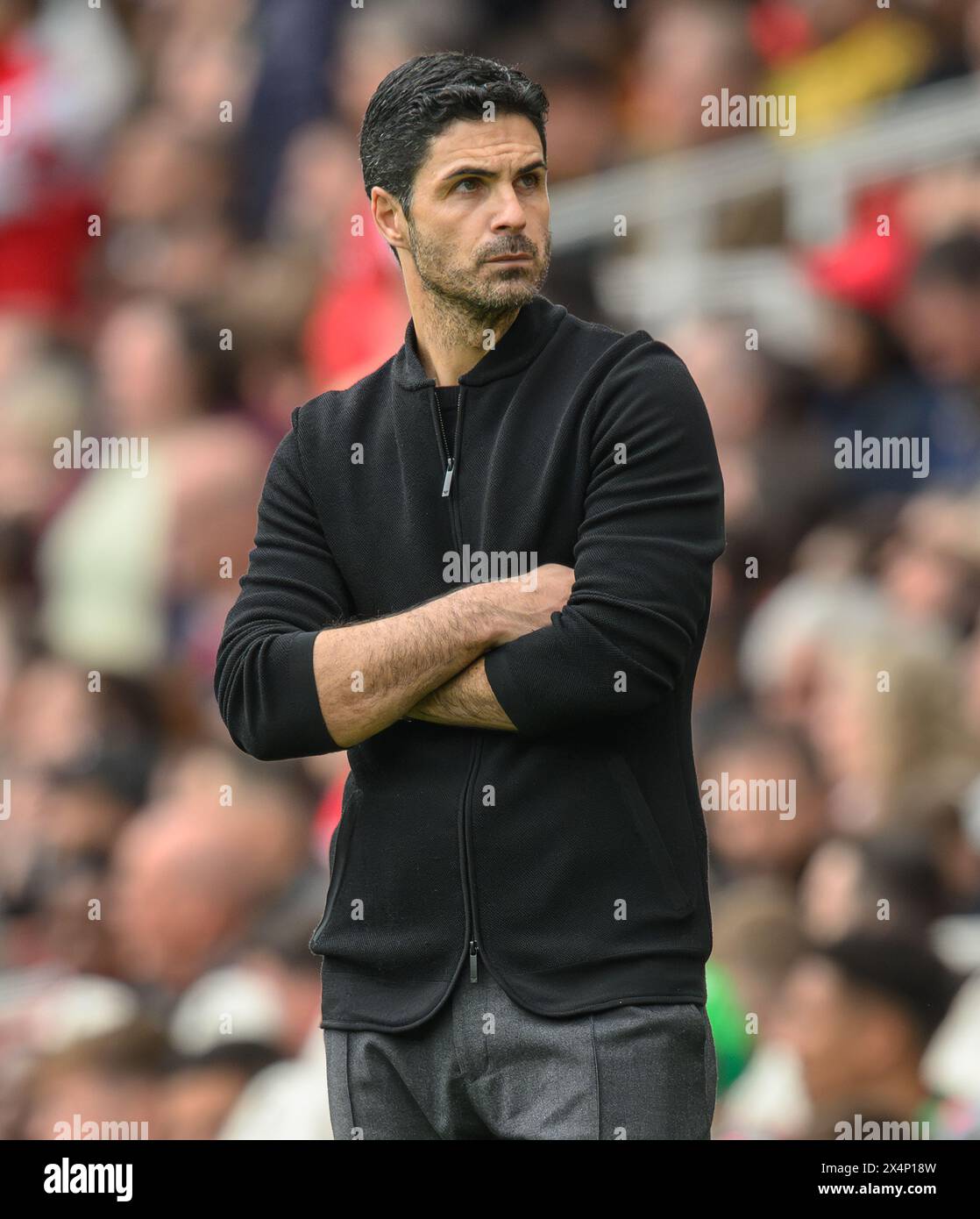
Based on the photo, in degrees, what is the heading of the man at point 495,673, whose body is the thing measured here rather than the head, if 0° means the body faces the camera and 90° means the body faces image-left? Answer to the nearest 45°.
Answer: approximately 0°
